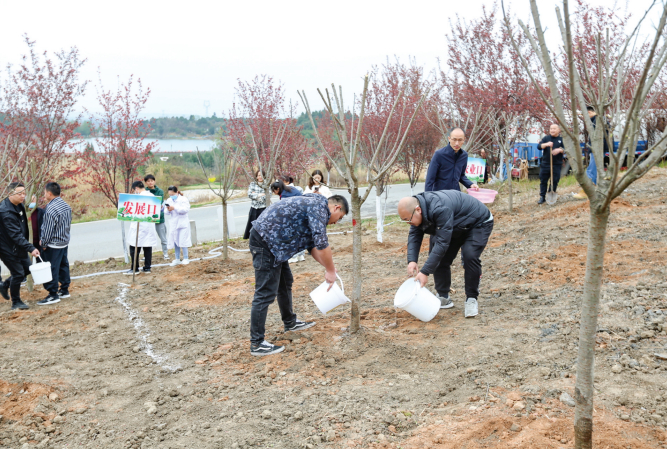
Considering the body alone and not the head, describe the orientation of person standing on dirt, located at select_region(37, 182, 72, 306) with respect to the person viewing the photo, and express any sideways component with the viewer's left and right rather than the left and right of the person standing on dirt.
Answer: facing to the left of the viewer

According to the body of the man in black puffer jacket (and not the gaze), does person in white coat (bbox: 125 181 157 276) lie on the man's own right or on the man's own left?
on the man's own right

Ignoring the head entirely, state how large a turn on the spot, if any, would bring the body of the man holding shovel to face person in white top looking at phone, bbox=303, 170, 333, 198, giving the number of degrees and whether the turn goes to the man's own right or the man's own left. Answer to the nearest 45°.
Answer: approximately 45° to the man's own right

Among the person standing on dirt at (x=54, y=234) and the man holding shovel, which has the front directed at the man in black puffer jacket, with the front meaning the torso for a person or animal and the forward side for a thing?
the man holding shovel
